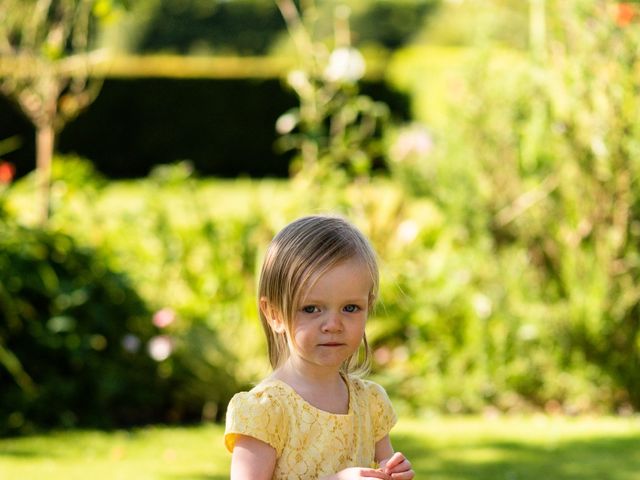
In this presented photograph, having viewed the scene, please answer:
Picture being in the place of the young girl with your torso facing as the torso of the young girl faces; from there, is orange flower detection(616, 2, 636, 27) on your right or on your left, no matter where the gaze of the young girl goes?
on your left

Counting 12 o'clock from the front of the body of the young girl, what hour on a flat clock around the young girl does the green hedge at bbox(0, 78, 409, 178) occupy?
The green hedge is roughly at 7 o'clock from the young girl.

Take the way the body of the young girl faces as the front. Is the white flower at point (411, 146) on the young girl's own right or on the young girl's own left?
on the young girl's own left

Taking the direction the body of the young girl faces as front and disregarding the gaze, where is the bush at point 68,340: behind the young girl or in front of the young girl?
behind

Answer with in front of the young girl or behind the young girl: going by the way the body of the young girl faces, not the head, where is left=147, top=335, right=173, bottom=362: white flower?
behind

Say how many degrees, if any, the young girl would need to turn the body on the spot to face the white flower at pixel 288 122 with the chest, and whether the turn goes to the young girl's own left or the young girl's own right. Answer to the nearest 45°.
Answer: approximately 135° to the young girl's own left

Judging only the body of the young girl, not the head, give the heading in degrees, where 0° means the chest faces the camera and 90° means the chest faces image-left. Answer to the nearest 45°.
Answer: approximately 315°

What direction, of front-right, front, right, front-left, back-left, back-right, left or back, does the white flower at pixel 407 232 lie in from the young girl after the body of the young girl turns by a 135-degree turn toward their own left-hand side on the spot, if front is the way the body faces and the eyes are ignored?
front

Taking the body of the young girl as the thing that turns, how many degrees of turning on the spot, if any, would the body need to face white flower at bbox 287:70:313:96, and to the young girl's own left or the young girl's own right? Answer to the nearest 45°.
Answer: approximately 135° to the young girl's own left

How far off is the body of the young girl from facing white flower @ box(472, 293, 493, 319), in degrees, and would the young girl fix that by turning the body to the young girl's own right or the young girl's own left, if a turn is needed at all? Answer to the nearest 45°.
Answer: approximately 135° to the young girl's own left
